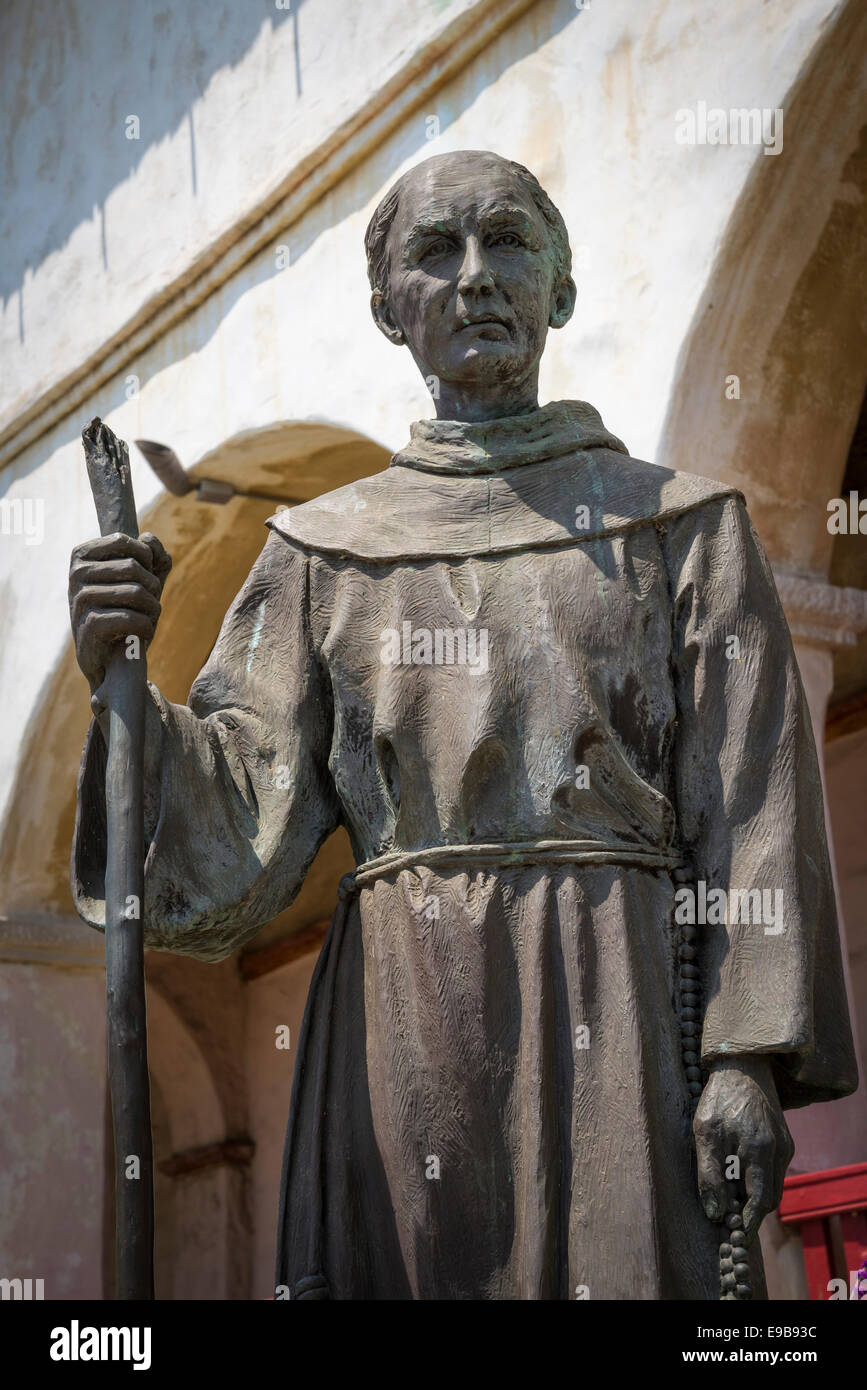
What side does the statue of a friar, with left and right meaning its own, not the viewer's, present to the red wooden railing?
back

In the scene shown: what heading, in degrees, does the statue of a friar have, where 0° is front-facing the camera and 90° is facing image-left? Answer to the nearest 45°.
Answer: approximately 0°
